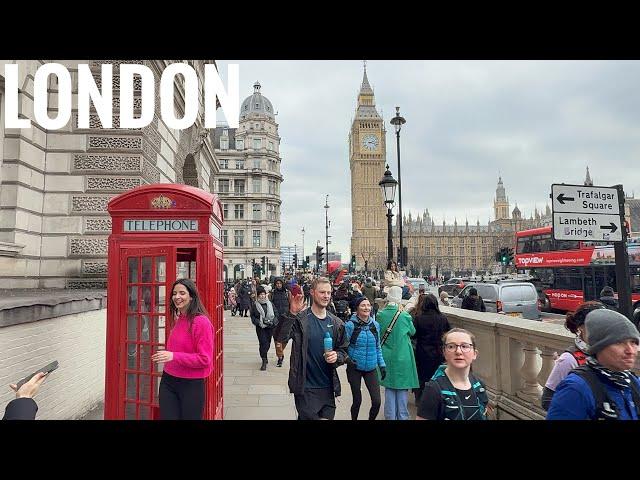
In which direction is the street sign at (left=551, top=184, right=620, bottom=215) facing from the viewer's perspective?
toward the camera

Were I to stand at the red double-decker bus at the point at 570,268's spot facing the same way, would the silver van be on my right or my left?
on my left

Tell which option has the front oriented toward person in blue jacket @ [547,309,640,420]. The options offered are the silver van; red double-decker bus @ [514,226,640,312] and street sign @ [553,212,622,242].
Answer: the street sign

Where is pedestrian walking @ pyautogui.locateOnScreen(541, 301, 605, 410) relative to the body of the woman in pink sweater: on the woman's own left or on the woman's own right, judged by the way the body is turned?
on the woman's own left

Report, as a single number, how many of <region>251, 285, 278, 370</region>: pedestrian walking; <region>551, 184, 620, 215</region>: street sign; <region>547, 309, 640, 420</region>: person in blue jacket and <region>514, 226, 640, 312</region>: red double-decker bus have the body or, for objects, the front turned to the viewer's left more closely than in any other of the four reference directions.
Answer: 1

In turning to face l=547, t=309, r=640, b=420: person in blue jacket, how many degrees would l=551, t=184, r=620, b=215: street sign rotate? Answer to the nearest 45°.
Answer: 0° — it already faces them

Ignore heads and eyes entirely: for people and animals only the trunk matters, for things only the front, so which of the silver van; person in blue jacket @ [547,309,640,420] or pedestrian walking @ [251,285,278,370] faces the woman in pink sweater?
the pedestrian walking

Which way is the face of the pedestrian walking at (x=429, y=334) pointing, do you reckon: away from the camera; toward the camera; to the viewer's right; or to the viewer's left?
away from the camera

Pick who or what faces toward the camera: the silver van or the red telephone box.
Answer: the red telephone box

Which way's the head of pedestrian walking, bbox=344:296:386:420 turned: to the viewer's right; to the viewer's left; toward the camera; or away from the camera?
toward the camera

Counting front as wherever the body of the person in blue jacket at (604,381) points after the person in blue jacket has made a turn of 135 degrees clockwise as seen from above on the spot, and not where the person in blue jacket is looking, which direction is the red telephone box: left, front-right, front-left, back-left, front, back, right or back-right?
front

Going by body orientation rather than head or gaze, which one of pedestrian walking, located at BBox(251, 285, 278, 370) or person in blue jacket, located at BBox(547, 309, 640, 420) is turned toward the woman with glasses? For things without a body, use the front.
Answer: the pedestrian walking

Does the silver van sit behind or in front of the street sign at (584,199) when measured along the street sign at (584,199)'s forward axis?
behind

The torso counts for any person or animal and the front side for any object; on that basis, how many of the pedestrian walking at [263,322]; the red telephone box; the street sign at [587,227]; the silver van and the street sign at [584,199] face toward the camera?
4

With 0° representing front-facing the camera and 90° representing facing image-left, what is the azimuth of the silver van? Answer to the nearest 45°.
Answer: approximately 135°

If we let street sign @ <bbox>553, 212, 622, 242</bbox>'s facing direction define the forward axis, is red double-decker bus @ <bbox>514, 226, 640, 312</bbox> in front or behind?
behind

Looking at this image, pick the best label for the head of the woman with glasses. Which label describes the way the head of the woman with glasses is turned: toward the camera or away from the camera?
toward the camera
